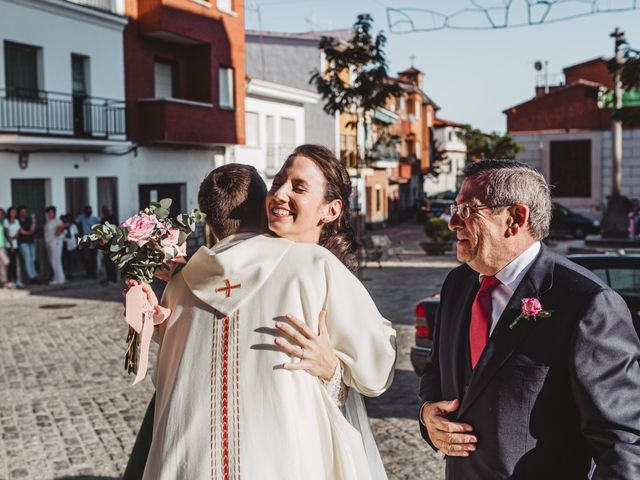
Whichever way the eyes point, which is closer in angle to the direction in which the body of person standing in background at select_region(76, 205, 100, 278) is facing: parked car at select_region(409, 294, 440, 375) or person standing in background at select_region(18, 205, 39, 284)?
the parked car

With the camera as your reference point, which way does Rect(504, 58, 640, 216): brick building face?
facing the viewer

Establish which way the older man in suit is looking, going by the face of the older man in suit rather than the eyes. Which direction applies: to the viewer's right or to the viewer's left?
to the viewer's left

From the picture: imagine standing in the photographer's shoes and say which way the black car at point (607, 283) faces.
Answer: facing to the right of the viewer

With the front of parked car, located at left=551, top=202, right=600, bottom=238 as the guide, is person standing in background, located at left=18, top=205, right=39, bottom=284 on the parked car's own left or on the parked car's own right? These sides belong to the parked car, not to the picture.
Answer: on the parked car's own right

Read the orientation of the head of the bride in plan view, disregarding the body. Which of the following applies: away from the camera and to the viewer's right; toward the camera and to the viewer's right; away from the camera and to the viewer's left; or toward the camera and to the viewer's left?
toward the camera and to the viewer's left

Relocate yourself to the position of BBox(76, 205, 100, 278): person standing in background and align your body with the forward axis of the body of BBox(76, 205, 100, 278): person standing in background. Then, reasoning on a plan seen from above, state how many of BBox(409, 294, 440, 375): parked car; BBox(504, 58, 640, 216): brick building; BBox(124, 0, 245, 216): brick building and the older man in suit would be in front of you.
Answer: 2

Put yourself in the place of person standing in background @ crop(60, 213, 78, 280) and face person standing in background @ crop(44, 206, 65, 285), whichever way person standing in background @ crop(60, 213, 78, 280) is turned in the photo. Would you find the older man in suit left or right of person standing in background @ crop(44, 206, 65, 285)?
left

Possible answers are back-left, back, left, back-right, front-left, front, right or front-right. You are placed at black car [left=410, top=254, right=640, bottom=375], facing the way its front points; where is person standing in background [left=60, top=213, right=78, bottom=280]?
back-left
